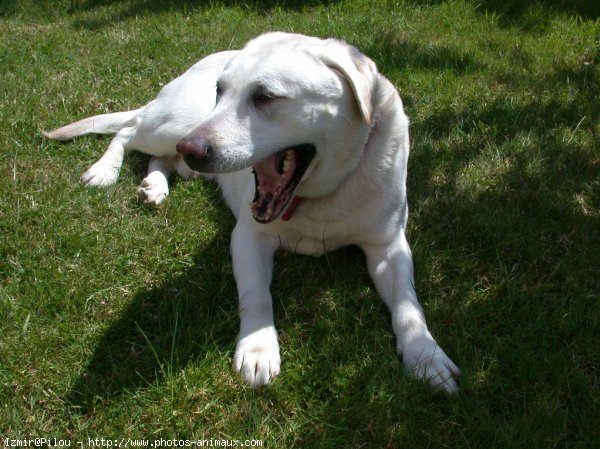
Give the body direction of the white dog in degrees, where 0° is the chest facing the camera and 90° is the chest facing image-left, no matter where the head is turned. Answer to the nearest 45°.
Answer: approximately 315°
